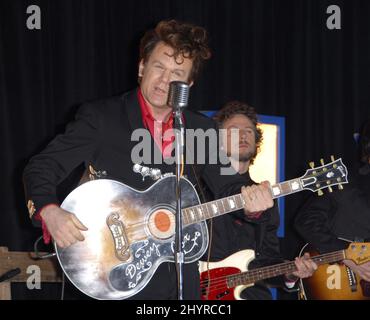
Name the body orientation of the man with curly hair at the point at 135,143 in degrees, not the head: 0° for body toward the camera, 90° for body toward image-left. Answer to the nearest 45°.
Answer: approximately 0°

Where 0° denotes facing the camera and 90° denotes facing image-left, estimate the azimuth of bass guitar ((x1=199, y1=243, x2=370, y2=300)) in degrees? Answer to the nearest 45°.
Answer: approximately 0°

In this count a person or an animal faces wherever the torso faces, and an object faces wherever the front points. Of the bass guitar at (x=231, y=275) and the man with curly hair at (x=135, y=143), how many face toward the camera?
2

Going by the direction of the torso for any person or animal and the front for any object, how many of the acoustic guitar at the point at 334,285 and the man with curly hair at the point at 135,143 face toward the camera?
2

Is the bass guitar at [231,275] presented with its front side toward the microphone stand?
yes
